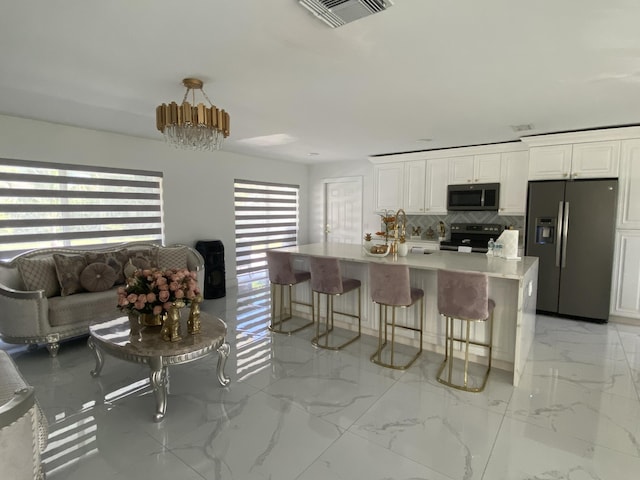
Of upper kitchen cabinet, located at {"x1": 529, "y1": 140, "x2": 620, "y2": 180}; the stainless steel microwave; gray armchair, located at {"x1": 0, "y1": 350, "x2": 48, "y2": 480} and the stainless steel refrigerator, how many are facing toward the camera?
3

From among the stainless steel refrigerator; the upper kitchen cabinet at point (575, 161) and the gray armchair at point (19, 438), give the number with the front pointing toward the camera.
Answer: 2

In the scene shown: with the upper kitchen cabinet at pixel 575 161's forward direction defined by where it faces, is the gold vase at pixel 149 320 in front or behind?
in front

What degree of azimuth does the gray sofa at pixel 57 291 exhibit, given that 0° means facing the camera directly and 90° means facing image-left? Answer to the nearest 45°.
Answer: approximately 315°

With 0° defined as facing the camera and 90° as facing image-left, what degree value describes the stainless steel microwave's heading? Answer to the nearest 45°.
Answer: approximately 0°

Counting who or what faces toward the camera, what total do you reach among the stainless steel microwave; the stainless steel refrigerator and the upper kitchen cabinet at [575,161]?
3

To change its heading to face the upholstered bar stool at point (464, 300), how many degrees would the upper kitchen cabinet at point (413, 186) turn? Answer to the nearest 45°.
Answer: approximately 45° to its left

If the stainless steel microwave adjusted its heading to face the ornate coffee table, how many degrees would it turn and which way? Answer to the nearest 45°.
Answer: approximately 45° to its right

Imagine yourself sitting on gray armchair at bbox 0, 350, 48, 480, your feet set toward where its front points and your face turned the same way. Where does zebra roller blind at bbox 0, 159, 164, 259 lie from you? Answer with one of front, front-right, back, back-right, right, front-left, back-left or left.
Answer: front-left

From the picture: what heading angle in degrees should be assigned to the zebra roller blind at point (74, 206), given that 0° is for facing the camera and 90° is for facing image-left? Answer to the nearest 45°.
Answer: approximately 315°
